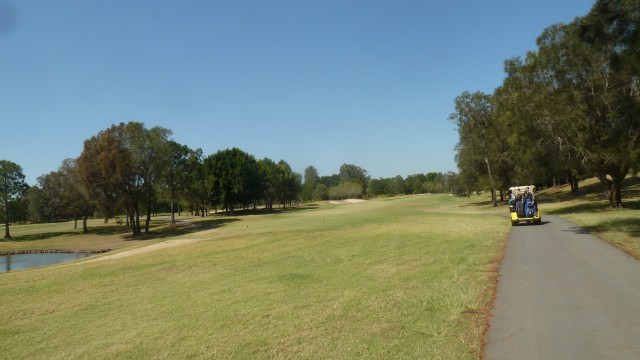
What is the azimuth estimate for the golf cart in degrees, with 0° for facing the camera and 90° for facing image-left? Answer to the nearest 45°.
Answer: approximately 180°

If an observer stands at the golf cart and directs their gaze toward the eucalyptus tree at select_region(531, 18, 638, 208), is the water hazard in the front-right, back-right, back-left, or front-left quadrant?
back-left

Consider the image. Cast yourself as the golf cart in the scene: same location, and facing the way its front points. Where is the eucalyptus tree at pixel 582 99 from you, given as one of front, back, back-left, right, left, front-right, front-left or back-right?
front-right

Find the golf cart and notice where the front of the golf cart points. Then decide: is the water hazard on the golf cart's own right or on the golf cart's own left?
on the golf cart's own left

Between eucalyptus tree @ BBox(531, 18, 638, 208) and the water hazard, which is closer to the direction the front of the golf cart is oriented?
the eucalyptus tree
